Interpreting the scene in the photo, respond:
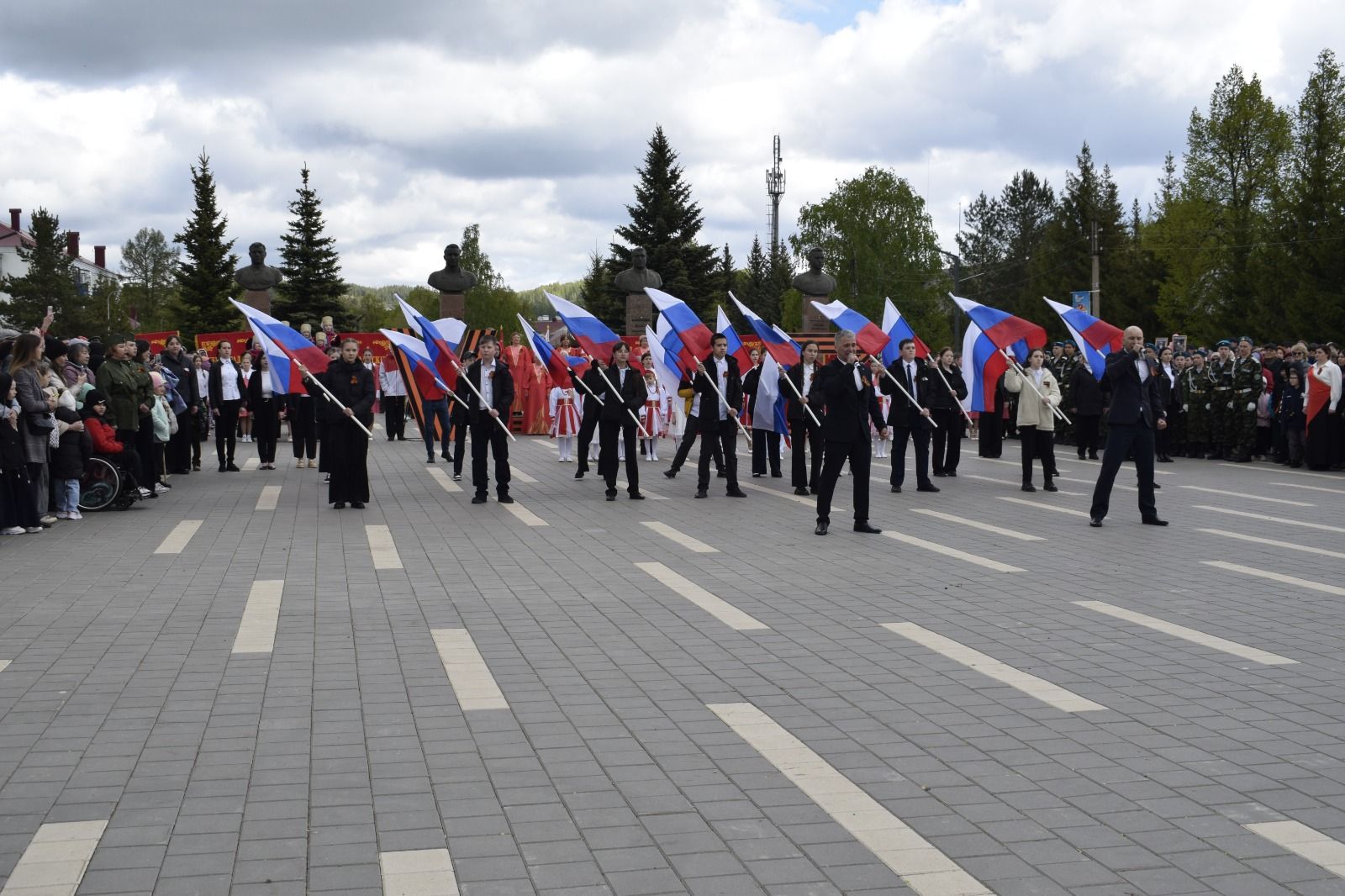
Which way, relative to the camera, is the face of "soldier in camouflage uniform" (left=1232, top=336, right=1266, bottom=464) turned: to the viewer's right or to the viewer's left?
to the viewer's left

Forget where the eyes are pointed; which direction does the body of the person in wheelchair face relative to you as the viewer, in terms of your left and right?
facing to the right of the viewer

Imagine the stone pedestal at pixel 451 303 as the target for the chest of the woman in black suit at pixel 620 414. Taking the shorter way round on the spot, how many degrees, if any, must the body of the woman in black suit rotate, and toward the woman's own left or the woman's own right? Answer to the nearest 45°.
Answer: approximately 180°

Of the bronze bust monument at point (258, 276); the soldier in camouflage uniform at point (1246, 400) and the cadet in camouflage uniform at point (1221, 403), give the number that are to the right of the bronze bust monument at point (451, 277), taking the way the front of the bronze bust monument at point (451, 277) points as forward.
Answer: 1

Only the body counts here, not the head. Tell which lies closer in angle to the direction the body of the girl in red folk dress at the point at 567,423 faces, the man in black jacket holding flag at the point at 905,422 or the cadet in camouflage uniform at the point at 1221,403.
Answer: the man in black jacket holding flag

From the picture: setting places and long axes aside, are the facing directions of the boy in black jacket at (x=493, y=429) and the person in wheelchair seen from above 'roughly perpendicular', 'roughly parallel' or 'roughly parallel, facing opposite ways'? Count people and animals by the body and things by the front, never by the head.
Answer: roughly perpendicular

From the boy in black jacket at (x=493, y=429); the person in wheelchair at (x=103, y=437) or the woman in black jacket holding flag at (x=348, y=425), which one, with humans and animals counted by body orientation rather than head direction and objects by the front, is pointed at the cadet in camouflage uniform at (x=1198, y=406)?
the person in wheelchair

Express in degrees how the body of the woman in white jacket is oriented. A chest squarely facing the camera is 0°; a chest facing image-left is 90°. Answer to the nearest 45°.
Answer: approximately 0°

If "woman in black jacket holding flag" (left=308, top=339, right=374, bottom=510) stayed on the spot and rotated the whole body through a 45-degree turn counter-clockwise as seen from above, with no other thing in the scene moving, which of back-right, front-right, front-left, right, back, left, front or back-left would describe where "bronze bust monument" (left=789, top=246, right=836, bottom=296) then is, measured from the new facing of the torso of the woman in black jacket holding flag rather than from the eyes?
left

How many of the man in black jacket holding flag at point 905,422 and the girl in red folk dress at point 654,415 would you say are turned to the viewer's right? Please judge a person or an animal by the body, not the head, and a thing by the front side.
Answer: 0

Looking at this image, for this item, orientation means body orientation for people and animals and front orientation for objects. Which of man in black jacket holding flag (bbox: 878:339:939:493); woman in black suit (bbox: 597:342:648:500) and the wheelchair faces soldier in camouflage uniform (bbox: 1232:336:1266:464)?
the wheelchair
